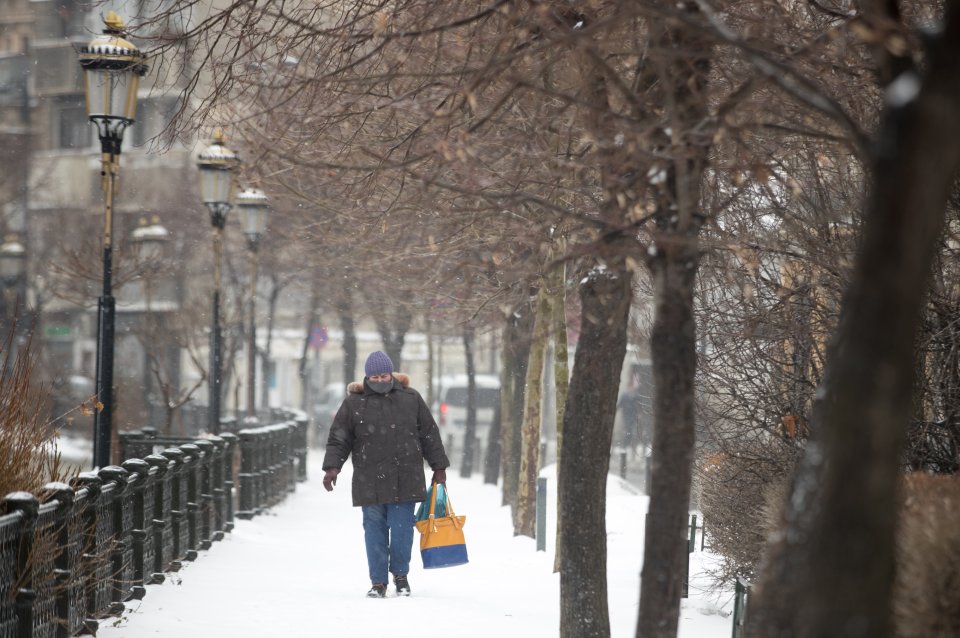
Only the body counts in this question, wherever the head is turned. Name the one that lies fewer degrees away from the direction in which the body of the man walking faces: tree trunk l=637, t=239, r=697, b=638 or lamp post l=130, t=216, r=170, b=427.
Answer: the tree trunk

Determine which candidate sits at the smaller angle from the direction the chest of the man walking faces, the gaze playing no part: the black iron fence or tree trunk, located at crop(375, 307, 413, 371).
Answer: the black iron fence

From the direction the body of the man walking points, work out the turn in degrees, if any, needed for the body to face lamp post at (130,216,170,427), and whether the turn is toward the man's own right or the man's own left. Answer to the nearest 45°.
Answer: approximately 180°

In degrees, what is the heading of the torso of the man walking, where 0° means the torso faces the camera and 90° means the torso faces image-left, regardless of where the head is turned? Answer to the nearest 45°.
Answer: approximately 0°

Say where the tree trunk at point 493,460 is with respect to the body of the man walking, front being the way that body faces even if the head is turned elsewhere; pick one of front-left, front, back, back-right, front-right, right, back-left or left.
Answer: back

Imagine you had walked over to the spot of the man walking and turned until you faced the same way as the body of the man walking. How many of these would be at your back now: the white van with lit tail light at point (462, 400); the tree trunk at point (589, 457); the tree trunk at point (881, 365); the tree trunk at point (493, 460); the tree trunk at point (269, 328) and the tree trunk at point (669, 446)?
3

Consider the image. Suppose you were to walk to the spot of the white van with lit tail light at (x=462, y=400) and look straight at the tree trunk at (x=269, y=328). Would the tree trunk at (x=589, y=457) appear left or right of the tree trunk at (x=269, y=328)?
left

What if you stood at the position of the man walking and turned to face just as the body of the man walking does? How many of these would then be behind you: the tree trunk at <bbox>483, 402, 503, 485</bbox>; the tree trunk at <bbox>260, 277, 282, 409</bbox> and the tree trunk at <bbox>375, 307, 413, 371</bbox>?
3

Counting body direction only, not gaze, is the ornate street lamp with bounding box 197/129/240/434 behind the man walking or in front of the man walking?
behind

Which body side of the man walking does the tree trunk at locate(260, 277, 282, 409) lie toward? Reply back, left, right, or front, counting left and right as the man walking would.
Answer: back

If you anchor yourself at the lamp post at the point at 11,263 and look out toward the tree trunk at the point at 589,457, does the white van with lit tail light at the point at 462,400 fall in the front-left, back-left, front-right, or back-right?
back-left

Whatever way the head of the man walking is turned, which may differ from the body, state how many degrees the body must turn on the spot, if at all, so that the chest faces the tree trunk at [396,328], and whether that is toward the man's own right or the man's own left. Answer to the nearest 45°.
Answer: approximately 180°

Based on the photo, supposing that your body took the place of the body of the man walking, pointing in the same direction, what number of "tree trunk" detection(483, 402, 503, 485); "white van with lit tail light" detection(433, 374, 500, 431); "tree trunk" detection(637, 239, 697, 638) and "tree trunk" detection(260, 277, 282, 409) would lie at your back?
3
